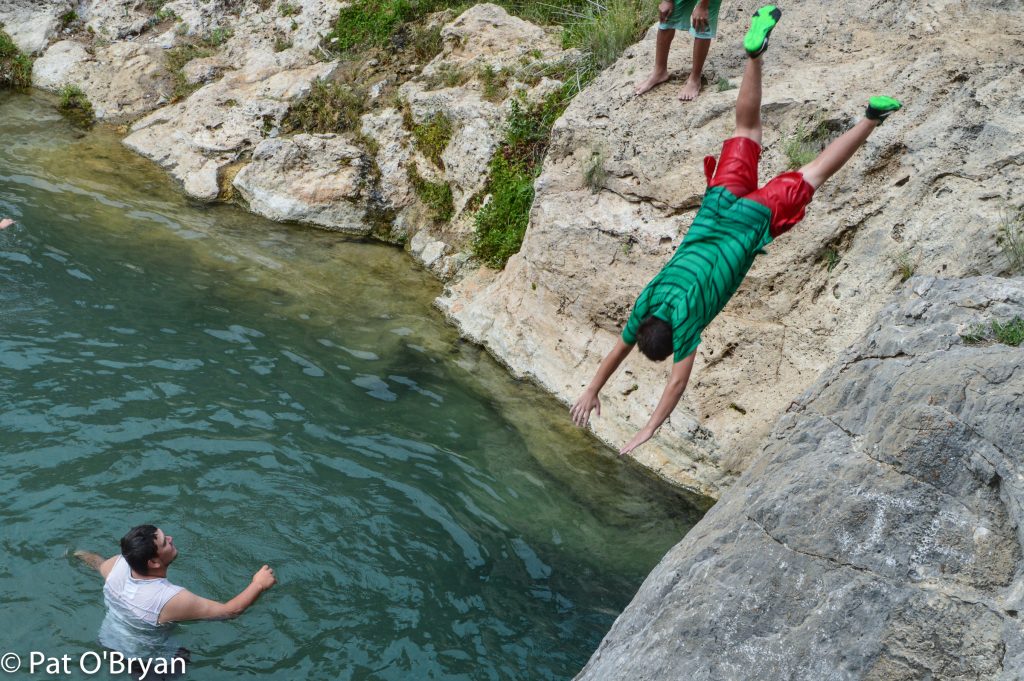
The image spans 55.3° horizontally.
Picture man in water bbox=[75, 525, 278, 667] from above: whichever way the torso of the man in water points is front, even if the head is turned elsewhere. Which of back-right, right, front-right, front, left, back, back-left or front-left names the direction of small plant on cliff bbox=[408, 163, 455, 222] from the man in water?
front-left

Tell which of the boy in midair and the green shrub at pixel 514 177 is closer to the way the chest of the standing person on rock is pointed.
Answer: the boy in midair

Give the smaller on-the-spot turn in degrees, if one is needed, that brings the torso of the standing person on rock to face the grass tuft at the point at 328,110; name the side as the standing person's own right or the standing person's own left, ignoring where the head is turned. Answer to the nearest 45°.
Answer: approximately 90° to the standing person's own right

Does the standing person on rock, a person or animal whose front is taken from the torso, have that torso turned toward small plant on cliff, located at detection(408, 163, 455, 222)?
no

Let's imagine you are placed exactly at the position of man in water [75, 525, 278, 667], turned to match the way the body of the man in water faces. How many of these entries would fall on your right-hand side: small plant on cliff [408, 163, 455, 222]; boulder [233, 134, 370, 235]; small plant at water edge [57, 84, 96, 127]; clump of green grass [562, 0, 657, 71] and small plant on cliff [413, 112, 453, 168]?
0

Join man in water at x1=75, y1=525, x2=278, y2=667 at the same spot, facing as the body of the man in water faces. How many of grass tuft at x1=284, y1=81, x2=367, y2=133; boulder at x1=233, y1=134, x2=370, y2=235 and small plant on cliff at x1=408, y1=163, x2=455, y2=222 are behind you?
0

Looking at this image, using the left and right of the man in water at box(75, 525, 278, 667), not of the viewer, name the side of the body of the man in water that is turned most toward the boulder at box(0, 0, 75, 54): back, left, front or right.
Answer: left

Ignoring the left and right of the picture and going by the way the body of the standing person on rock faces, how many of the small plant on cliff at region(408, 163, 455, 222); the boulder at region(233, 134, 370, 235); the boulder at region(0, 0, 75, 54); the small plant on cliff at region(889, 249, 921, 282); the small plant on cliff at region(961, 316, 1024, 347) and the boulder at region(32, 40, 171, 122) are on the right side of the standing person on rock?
4

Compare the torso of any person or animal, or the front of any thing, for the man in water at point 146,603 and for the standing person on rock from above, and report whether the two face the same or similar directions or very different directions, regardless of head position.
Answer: very different directions

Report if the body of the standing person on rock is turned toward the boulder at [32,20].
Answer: no

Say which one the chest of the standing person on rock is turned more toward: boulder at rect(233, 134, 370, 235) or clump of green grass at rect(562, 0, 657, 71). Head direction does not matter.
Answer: the boulder

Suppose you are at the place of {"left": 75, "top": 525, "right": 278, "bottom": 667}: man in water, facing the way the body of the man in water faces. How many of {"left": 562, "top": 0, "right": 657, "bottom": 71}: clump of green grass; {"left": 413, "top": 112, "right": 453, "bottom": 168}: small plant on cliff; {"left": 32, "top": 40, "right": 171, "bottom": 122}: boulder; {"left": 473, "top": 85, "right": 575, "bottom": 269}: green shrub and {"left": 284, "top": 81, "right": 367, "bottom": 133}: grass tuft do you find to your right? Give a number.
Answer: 0

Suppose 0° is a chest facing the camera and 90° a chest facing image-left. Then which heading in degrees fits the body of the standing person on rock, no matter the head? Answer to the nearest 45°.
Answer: approximately 45°

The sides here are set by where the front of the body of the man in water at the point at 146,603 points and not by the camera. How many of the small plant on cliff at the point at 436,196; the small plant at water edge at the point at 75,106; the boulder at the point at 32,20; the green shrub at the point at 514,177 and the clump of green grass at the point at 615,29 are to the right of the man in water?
0

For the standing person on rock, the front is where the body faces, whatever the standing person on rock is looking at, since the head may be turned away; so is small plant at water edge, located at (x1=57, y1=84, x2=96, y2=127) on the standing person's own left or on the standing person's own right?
on the standing person's own right

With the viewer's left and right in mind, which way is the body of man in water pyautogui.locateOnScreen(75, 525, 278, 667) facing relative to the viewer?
facing away from the viewer and to the right of the viewer
